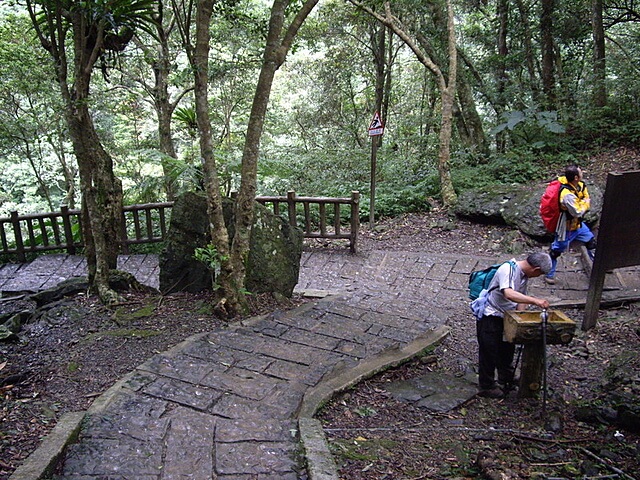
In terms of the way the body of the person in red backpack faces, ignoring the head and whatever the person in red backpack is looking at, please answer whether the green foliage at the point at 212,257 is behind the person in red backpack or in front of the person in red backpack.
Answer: behind

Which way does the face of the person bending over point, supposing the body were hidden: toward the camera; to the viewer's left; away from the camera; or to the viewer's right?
to the viewer's right

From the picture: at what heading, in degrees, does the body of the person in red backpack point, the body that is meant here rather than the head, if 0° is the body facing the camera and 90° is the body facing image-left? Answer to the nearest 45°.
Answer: approximately 270°

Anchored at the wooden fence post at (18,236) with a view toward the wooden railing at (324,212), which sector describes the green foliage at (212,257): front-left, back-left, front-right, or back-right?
front-right

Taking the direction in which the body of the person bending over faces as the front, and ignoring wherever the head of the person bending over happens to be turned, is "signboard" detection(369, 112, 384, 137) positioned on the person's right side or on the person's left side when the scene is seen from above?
on the person's left side

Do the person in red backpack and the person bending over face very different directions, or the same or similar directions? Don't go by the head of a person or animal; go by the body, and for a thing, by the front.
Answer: same or similar directions

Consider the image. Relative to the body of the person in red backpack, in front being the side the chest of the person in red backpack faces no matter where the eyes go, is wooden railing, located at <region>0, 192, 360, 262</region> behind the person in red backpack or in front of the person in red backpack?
behind

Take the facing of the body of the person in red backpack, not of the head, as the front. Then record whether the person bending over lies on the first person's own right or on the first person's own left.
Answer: on the first person's own right

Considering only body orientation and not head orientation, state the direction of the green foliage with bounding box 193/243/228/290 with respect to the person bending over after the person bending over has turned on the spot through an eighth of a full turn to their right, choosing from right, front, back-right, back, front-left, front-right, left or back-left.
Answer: back-right

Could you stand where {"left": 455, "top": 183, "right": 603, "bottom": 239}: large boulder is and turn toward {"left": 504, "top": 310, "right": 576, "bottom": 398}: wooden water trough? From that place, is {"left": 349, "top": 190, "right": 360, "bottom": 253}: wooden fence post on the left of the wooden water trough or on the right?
right

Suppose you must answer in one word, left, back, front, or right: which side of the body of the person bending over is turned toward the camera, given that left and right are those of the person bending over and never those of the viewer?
right

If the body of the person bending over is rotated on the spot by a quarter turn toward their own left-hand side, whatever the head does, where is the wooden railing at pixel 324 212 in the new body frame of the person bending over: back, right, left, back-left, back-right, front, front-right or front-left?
front-left

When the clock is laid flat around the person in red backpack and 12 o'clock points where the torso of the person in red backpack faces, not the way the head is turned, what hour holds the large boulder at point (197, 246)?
The large boulder is roughly at 5 o'clock from the person in red backpack.

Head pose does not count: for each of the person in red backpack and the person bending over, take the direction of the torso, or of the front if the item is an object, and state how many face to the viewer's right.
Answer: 2

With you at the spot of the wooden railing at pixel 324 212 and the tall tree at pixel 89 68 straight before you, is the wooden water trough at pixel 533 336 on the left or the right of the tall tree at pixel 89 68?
left

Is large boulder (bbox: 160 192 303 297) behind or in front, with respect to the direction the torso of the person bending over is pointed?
behind

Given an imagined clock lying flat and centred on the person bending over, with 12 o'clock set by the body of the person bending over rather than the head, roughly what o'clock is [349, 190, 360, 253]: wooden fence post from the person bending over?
The wooden fence post is roughly at 8 o'clock from the person bending over.
